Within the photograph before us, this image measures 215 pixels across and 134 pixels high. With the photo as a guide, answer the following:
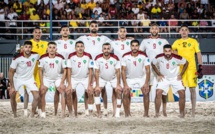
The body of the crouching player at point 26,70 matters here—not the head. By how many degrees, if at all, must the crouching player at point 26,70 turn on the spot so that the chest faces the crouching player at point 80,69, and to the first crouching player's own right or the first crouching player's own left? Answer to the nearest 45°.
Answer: approximately 90° to the first crouching player's own left

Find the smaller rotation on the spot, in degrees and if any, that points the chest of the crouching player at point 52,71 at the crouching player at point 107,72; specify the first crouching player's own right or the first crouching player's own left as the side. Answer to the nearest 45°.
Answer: approximately 90° to the first crouching player's own left

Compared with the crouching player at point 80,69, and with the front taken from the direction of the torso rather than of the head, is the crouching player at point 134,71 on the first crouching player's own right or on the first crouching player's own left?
on the first crouching player's own left

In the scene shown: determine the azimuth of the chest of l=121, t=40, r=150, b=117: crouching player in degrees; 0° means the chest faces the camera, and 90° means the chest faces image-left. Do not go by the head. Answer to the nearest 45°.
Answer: approximately 0°

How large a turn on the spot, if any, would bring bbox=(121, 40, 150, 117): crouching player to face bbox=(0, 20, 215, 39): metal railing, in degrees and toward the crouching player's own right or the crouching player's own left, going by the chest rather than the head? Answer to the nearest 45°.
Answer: approximately 180°

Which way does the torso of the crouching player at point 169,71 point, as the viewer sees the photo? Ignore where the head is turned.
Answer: toward the camera

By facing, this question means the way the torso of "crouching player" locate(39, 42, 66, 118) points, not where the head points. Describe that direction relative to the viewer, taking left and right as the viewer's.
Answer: facing the viewer

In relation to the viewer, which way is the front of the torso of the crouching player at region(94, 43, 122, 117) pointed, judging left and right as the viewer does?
facing the viewer

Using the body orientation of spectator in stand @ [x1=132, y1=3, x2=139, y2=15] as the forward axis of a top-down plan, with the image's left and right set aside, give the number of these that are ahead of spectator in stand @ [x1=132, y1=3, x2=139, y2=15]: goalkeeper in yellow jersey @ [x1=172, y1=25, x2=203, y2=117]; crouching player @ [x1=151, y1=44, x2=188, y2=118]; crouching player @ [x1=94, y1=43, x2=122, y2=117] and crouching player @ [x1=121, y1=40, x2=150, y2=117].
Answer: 4

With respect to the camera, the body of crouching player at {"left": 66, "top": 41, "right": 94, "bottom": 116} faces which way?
toward the camera

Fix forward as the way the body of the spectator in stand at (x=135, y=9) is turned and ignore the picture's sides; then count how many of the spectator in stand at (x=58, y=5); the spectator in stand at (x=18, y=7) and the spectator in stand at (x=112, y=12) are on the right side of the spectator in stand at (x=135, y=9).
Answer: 3
